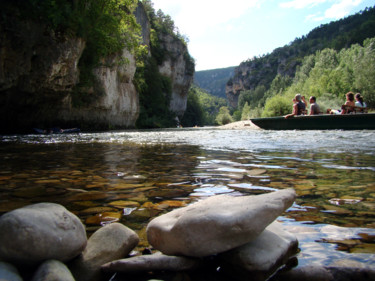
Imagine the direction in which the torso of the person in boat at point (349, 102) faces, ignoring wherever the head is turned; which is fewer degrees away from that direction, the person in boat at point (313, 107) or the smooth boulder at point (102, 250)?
the person in boat

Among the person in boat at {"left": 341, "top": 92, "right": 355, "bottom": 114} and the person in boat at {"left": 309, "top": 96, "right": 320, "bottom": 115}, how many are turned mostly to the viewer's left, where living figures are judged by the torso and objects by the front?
2

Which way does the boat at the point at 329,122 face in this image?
to the viewer's left

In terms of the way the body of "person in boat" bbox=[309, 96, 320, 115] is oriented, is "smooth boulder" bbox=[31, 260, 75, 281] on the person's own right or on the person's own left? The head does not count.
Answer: on the person's own left

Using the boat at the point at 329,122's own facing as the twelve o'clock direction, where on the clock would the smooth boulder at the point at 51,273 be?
The smooth boulder is roughly at 9 o'clock from the boat.

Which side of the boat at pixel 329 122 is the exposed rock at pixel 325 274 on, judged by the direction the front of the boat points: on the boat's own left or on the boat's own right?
on the boat's own left

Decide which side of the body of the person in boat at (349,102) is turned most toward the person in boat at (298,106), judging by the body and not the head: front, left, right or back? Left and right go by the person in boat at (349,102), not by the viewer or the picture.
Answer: front

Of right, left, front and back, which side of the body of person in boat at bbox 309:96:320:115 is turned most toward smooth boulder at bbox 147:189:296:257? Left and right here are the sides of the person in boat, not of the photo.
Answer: left

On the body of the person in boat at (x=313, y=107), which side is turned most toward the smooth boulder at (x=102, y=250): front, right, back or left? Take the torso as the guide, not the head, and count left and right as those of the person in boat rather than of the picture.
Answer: left

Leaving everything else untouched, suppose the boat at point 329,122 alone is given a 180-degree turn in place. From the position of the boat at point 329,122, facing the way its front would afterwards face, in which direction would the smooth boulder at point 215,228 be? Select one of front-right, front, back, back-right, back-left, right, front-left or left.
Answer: right

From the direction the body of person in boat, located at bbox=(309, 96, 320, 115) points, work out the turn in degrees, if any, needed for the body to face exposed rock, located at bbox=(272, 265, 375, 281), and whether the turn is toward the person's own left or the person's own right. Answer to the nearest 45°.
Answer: approximately 90° to the person's own left

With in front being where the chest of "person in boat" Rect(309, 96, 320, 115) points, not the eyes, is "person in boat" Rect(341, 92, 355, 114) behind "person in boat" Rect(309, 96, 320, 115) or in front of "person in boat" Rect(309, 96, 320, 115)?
behind

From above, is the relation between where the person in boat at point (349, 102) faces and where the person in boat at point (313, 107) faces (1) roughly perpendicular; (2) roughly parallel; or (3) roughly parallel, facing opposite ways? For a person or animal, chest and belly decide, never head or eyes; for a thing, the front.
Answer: roughly parallel

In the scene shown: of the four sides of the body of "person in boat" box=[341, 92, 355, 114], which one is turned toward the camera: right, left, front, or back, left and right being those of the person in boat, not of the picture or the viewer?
left

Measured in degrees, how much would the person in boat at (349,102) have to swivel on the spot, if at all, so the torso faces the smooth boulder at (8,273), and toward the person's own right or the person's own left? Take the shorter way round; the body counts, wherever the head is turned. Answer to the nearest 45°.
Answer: approximately 90° to the person's own left

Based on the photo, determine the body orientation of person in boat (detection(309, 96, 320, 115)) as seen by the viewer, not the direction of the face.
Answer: to the viewer's left
